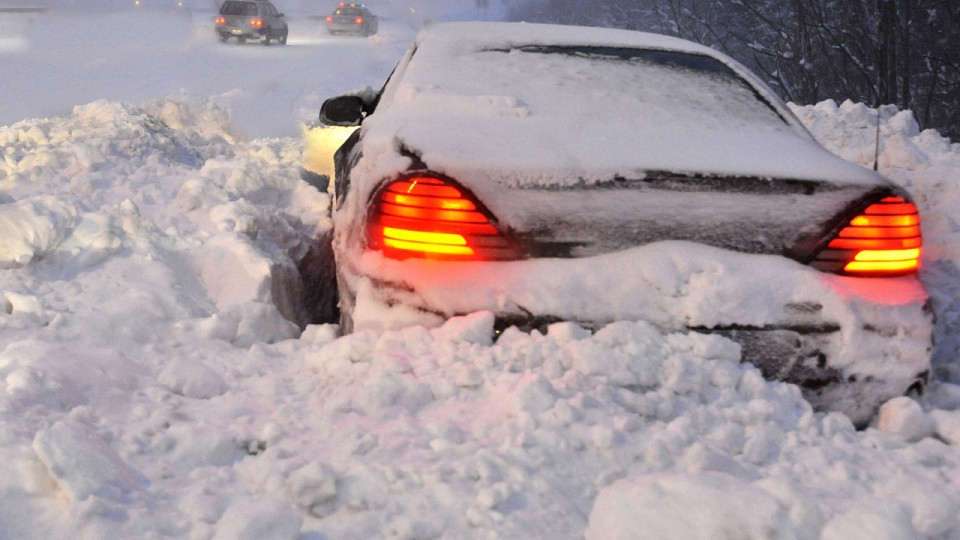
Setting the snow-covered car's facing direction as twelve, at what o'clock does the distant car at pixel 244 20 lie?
The distant car is roughly at 11 o'clock from the snow-covered car.

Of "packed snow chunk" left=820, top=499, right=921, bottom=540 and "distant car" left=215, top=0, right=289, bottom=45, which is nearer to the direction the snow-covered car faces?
the distant car

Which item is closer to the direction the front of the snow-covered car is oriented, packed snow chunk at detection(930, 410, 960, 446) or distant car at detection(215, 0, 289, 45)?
the distant car

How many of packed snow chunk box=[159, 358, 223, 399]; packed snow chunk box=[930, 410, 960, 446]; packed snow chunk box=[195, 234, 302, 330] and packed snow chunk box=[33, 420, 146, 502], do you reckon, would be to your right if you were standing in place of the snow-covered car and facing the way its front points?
1

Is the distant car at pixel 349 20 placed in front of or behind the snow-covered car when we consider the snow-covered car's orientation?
in front

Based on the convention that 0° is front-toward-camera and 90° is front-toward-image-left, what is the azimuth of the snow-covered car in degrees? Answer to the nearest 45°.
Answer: approximately 180°

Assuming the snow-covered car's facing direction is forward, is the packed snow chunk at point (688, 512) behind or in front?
behind

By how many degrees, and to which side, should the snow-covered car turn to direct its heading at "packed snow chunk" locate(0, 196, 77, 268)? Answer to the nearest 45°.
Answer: approximately 90° to its left
